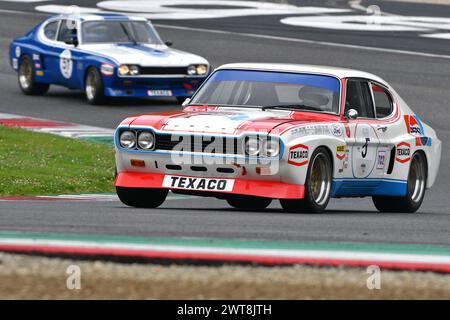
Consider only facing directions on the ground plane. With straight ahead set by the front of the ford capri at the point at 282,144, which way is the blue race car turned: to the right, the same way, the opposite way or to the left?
to the left

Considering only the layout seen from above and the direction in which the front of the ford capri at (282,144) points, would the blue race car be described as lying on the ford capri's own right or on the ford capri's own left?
on the ford capri's own right

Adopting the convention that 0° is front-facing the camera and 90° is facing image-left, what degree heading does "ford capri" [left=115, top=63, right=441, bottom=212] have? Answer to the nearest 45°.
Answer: approximately 45°

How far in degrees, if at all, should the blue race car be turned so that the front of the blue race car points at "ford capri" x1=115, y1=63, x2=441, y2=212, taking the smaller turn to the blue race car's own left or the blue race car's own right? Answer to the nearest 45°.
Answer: approximately 45° to the blue race car's own right

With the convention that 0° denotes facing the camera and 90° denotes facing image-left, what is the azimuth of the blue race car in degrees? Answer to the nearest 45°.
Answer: approximately 315°
